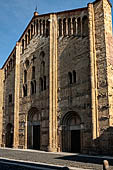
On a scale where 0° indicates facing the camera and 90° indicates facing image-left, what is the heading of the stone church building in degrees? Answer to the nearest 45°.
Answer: approximately 45°
